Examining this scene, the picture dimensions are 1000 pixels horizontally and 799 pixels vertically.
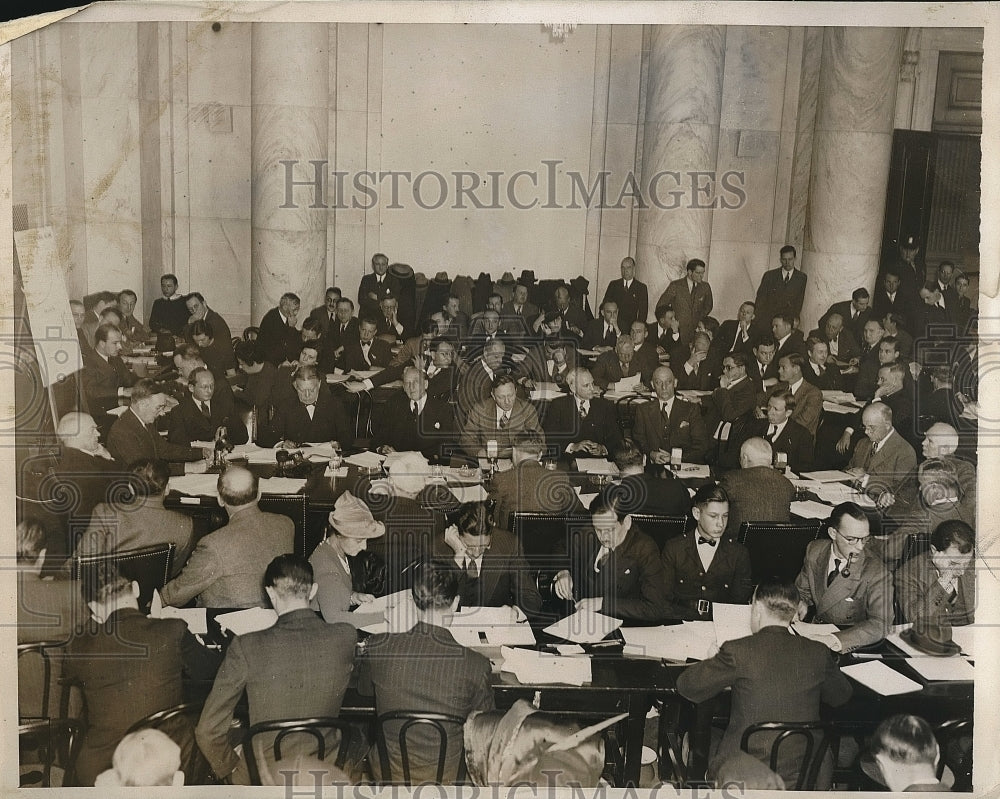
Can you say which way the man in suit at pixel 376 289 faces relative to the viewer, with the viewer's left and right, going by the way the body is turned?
facing the viewer

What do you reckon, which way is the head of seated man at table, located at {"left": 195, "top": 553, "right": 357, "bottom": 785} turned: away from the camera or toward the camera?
away from the camera

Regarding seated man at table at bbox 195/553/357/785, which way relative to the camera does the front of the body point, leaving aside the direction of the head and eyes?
away from the camera

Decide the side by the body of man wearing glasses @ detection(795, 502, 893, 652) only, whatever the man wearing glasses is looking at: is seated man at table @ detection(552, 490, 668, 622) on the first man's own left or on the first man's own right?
on the first man's own right

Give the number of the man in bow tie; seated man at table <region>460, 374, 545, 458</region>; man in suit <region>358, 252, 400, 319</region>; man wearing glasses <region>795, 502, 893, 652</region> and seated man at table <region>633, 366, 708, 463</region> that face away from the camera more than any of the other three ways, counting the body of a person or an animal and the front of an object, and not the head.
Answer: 0

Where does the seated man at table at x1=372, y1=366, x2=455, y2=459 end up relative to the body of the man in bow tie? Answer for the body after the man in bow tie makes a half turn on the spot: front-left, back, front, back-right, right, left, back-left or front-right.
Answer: left

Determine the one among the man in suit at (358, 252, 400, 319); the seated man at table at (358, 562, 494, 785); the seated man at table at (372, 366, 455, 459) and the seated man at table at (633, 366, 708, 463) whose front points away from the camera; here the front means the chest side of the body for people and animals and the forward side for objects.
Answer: the seated man at table at (358, 562, 494, 785)

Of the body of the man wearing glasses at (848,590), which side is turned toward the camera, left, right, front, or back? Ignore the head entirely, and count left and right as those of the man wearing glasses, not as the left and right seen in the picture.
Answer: front

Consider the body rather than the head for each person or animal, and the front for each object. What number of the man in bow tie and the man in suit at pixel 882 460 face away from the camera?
0

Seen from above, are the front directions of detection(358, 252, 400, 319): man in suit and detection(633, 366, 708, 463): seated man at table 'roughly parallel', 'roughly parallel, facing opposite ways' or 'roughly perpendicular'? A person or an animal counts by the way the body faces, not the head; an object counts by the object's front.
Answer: roughly parallel

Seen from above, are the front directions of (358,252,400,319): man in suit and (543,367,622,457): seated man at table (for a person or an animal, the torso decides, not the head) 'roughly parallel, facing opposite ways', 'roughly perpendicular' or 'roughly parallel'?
roughly parallel

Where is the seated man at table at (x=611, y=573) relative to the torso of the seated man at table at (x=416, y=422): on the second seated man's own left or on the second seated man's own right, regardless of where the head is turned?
on the second seated man's own left

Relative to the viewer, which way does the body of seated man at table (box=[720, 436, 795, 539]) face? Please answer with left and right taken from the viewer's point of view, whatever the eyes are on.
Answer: facing away from the viewer
